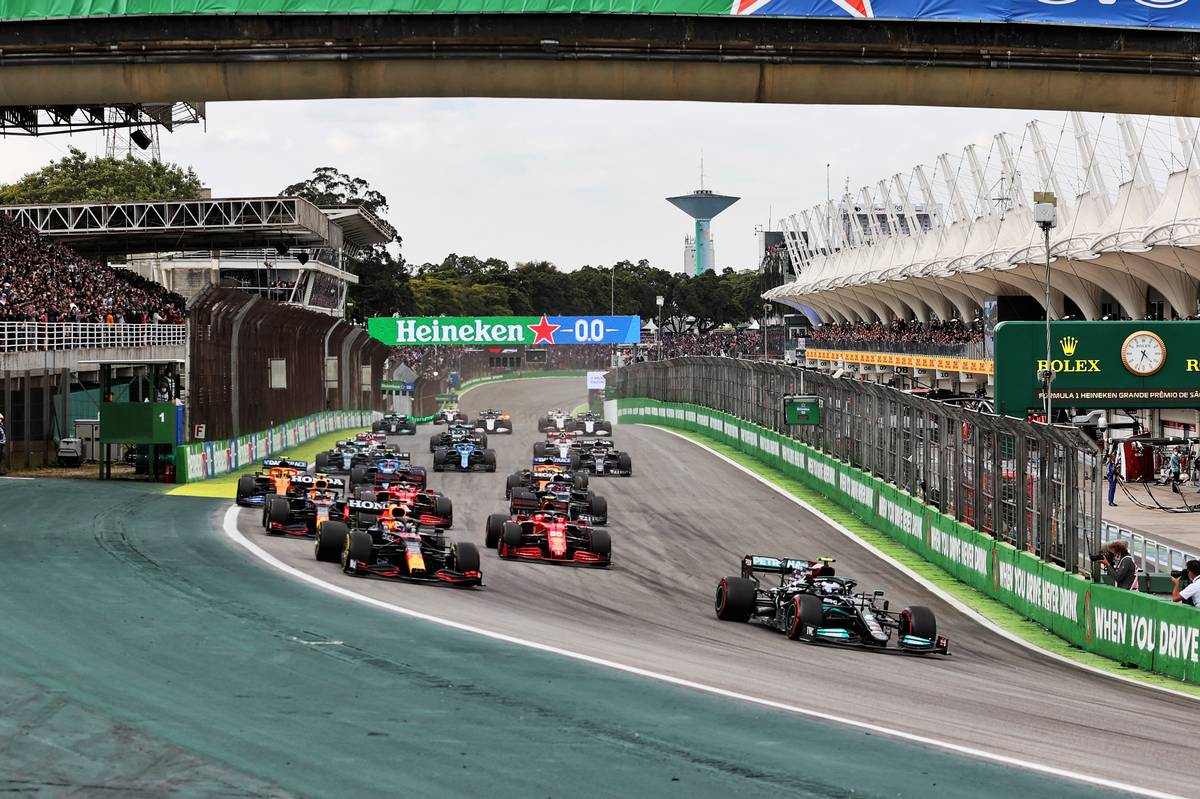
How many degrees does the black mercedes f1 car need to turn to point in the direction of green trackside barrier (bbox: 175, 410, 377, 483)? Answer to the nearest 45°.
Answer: approximately 180°

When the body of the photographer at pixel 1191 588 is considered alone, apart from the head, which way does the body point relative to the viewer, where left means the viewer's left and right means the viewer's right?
facing to the left of the viewer

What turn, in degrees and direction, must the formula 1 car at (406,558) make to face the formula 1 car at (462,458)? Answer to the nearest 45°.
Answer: approximately 135° to its left

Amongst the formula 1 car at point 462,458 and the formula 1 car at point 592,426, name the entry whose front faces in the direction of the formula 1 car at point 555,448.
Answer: the formula 1 car at point 592,426

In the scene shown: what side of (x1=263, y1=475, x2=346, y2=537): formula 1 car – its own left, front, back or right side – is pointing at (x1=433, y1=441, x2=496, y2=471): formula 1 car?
back

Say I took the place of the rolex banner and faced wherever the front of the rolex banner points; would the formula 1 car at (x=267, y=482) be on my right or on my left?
on my right

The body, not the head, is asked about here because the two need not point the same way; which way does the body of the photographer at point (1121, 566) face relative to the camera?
to the viewer's left

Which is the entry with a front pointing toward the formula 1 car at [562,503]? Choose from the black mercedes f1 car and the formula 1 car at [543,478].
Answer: the formula 1 car at [543,478]

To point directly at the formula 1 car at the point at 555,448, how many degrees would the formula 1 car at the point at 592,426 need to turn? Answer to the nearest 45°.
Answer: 0° — it already faces it

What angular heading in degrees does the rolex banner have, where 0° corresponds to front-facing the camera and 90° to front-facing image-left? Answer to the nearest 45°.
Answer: approximately 0°
